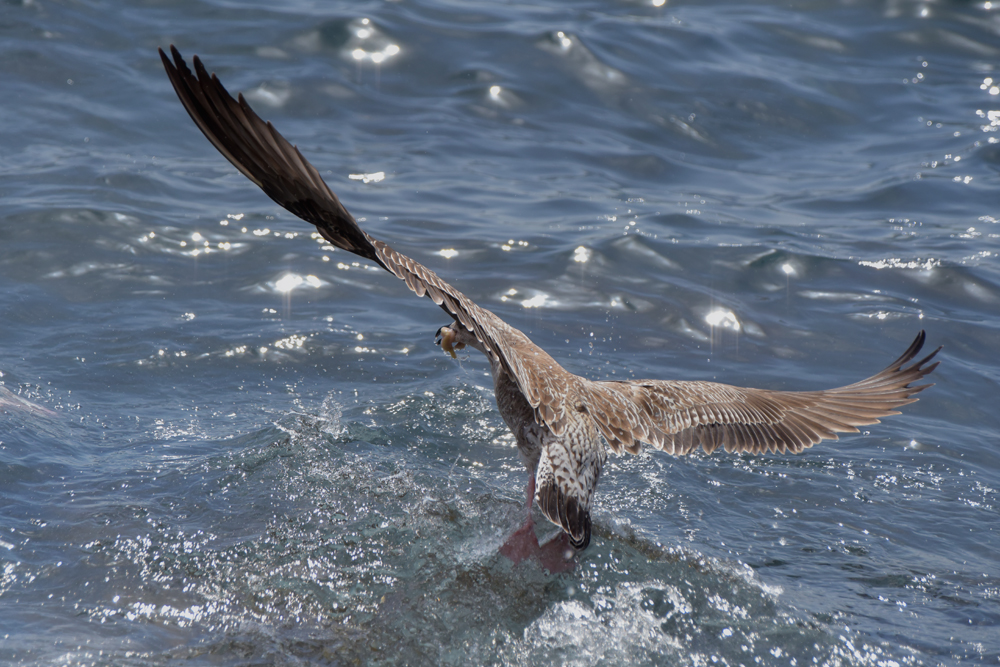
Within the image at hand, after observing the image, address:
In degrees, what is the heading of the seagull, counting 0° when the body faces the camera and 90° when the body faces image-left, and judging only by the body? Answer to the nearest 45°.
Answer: approximately 135°
